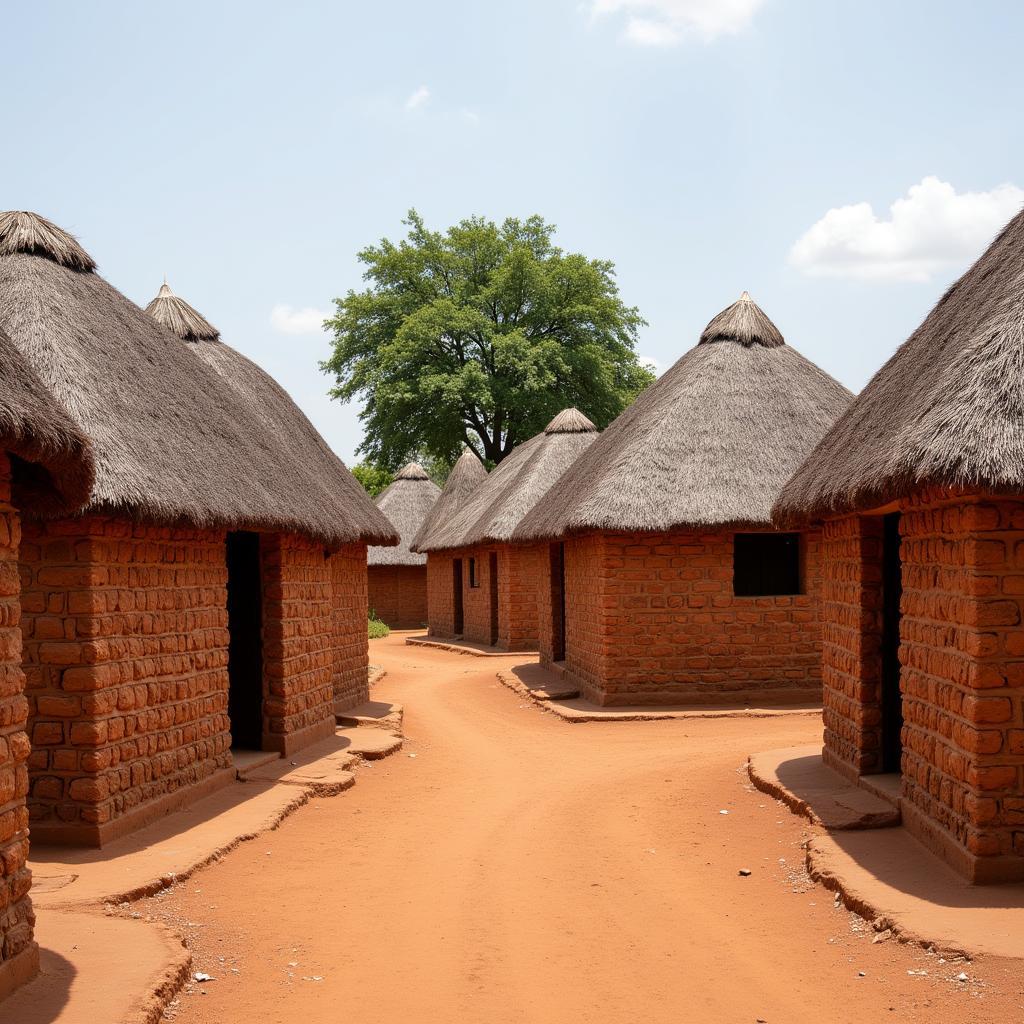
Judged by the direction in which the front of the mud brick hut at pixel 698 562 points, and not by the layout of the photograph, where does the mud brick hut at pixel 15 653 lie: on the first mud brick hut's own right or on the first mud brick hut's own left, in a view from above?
on the first mud brick hut's own left

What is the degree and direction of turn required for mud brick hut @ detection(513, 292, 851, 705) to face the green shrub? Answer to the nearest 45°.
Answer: approximately 45° to its right

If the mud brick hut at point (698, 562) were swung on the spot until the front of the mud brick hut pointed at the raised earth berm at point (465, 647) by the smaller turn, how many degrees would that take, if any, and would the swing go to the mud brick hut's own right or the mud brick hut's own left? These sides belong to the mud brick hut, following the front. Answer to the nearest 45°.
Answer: approximately 45° to the mud brick hut's own right

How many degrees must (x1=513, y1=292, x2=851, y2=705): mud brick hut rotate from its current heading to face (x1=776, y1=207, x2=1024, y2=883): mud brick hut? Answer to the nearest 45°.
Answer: approximately 90° to its left

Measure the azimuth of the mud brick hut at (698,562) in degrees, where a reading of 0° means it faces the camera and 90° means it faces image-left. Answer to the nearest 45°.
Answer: approximately 90°

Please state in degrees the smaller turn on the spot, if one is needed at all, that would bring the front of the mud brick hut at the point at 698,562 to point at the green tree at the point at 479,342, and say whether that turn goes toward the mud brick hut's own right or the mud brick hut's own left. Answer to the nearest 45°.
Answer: approximately 90° to the mud brick hut's own right

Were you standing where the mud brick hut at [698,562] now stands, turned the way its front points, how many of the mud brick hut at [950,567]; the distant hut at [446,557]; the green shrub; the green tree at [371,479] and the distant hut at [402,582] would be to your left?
1

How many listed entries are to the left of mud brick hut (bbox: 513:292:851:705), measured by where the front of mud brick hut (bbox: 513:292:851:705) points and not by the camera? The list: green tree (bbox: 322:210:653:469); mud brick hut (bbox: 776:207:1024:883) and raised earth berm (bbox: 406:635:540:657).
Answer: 1
